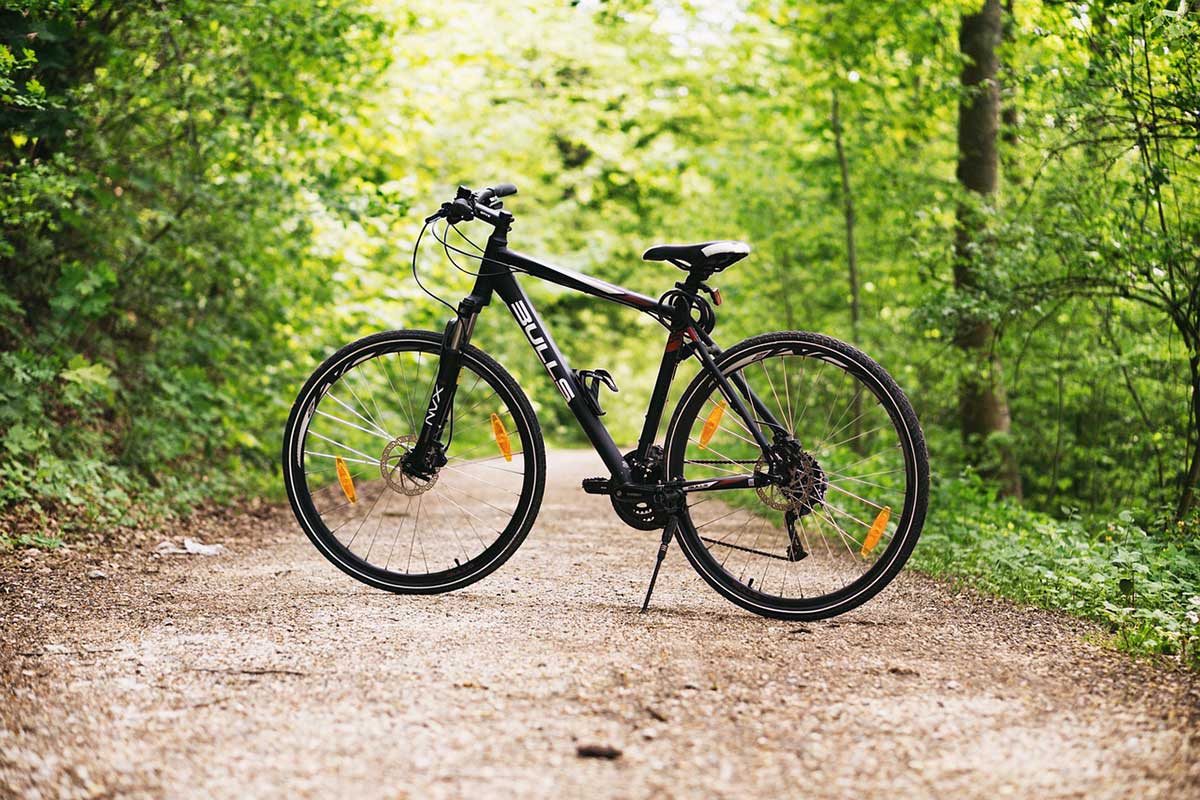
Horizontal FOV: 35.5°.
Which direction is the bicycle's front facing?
to the viewer's left
